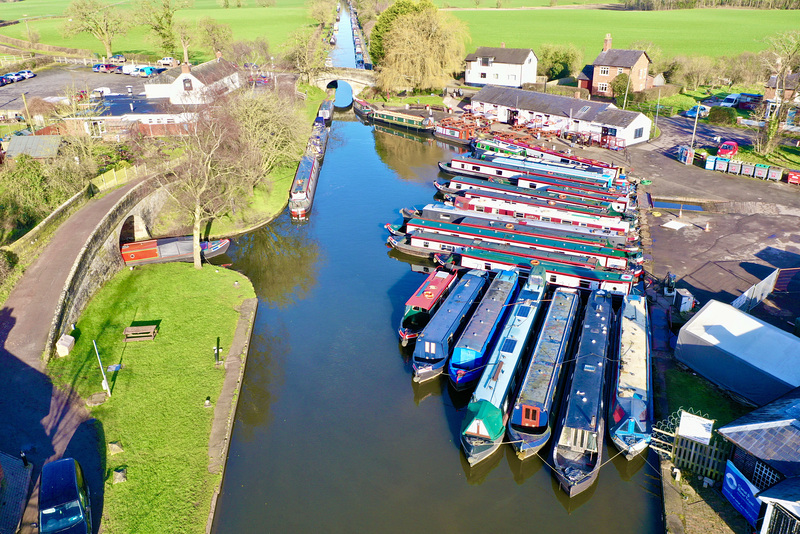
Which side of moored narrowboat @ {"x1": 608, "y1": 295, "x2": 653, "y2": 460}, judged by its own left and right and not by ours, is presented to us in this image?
front

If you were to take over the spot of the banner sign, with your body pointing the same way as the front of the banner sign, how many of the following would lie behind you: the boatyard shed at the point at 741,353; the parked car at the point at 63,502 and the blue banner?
1

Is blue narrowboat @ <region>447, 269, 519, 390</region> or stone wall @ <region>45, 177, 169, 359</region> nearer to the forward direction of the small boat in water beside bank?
the blue narrowboat

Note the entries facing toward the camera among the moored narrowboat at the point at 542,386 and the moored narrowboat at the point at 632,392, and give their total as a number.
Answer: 2

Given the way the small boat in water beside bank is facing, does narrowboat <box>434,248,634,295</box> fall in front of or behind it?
in front

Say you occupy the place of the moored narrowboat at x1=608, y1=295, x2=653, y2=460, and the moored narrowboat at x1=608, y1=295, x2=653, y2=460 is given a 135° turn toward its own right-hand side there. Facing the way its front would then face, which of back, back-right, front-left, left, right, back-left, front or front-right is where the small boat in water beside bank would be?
front-left

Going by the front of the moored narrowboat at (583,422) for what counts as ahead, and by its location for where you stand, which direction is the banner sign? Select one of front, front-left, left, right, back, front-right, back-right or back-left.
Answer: left

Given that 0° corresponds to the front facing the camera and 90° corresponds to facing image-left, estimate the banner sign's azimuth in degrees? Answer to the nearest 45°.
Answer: approximately 0°

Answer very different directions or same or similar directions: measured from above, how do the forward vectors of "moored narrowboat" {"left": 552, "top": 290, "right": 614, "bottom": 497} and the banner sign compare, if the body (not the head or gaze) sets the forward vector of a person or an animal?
same or similar directions

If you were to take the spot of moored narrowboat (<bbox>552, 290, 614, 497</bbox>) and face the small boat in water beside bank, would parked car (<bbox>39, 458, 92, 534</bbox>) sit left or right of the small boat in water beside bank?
left

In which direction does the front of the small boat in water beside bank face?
to the viewer's right

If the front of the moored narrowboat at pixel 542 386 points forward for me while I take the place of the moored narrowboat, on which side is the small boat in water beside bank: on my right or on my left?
on my right

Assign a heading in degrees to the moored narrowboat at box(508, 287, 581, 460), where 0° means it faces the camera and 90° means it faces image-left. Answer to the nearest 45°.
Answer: approximately 0°

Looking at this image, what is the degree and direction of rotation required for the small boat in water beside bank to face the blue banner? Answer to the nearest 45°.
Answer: approximately 45° to its right

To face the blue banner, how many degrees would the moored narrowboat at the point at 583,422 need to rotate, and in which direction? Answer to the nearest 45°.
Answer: approximately 90° to its left

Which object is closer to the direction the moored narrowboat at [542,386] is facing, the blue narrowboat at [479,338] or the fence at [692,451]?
the fence

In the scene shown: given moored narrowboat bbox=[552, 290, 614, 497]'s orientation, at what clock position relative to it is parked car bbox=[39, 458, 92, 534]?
The parked car is roughly at 2 o'clock from the moored narrowboat.

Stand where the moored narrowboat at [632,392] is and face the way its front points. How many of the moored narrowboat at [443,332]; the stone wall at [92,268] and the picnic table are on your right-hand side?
3

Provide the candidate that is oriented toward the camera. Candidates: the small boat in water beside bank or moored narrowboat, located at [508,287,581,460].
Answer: the moored narrowboat

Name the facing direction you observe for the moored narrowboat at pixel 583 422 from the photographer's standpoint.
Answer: facing the viewer
